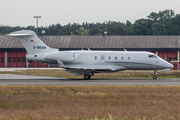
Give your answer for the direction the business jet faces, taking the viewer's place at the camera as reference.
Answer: facing to the right of the viewer
